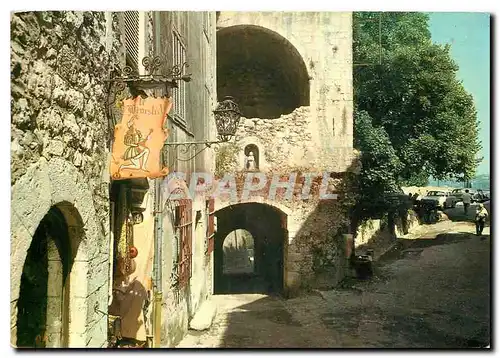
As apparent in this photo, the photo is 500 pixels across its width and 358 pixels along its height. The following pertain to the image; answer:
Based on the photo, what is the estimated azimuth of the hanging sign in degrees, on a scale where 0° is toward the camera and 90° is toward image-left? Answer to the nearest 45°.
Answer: approximately 0°

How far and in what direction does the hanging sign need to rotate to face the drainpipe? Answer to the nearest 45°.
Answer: approximately 180°

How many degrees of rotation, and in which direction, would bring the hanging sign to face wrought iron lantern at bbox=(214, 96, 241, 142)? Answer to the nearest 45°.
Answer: approximately 135° to its left

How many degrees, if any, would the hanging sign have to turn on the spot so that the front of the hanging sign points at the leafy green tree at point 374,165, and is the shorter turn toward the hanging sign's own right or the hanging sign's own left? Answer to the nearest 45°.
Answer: approximately 135° to the hanging sign's own left

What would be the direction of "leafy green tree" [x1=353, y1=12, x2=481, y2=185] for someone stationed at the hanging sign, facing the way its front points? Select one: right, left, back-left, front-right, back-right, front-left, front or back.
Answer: back-left
